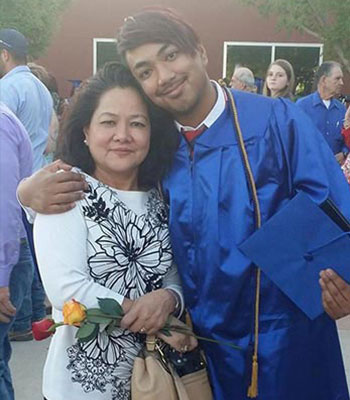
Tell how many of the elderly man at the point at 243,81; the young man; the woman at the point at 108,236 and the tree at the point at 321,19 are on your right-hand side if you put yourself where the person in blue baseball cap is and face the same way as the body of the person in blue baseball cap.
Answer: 2

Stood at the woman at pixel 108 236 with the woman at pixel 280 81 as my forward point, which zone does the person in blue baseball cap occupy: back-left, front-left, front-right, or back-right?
front-left

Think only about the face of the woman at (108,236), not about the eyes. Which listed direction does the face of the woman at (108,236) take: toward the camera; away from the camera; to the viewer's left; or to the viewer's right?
toward the camera

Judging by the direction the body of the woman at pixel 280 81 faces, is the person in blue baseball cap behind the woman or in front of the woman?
in front

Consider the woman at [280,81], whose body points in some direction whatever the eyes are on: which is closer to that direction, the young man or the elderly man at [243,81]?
the young man

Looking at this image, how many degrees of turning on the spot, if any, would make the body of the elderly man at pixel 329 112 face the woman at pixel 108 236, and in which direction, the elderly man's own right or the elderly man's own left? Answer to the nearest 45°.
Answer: approximately 45° to the elderly man's own right

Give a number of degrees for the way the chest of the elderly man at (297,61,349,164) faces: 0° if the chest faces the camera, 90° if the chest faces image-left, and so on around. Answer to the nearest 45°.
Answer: approximately 315°

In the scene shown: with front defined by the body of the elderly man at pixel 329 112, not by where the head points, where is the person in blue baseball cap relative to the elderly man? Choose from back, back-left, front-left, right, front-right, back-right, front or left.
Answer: right

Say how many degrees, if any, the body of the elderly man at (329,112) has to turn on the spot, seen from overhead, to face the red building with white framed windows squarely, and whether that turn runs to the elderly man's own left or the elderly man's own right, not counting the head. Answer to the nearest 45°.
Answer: approximately 135° to the elderly man's own left
